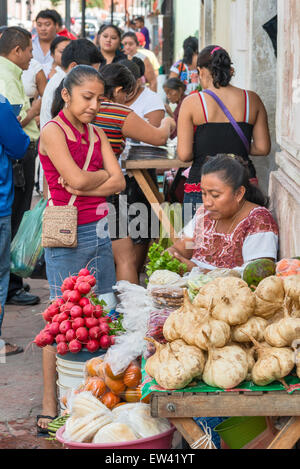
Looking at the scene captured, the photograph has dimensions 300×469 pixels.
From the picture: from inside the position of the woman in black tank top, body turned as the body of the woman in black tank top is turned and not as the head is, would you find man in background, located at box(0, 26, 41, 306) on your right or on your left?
on your left

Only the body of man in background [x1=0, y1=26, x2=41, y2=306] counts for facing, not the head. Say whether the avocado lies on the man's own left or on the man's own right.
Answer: on the man's own right

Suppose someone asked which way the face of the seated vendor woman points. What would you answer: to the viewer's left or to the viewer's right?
to the viewer's left

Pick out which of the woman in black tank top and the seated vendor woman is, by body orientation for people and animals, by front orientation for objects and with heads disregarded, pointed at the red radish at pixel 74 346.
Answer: the seated vendor woman

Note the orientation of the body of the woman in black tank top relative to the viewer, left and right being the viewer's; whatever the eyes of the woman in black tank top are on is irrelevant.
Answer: facing away from the viewer

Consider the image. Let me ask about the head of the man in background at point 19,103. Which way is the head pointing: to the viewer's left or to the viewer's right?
to the viewer's right

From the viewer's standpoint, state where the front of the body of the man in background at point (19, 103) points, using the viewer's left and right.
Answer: facing to the right of the viewer

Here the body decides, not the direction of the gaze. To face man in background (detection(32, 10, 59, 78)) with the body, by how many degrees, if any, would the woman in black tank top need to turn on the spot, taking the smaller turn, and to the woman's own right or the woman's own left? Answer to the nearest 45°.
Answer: approximately 45° to the woman's own left

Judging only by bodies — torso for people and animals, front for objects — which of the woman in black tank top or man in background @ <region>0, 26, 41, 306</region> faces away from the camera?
the woman in black tank top

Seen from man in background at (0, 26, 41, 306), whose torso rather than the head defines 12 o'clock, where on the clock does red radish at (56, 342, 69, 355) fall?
The red radish is roughly at 3 o'clock from the man in background.

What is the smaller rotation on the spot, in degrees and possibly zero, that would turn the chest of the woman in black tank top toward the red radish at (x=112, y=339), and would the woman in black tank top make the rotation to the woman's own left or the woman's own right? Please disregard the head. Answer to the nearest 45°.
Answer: approximately 180°

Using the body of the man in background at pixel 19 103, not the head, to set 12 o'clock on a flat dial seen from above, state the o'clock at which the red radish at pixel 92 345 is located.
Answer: The red radish is roughly at 3 o'clock from the man in background.
